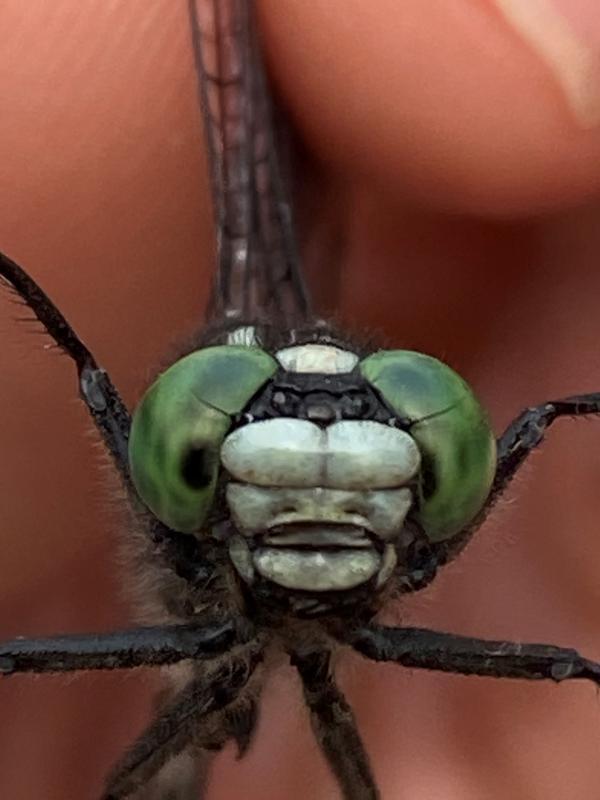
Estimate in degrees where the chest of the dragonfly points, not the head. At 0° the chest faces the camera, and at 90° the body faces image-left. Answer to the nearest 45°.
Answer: approximately 0°
